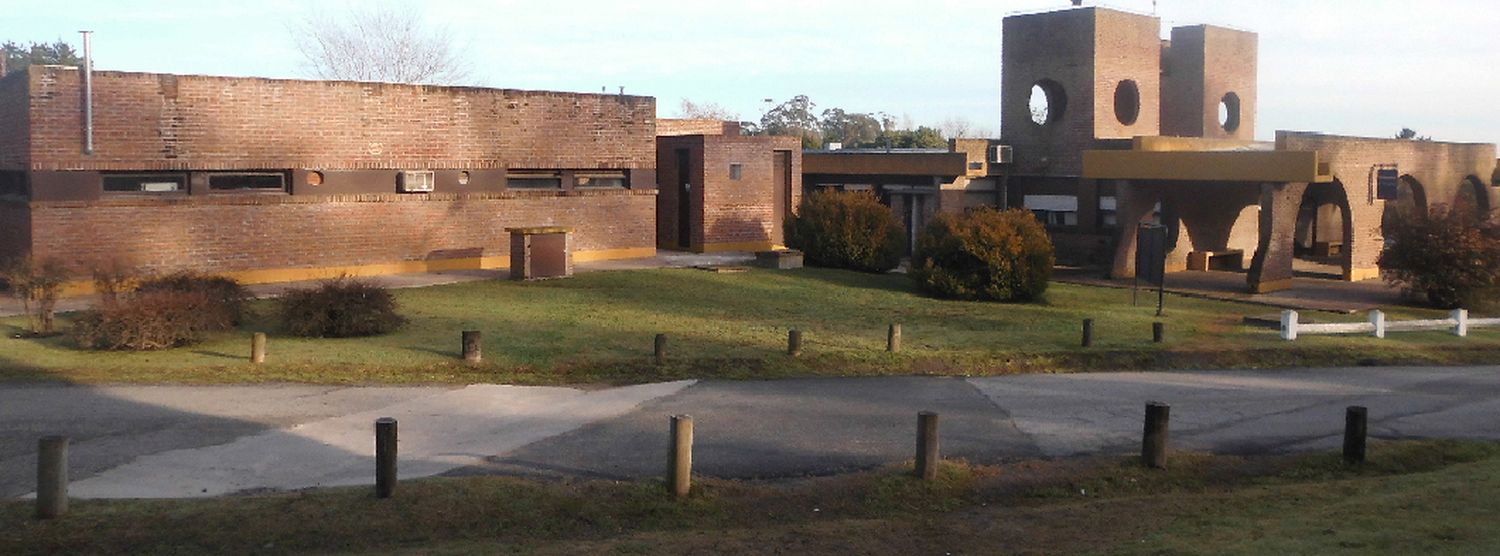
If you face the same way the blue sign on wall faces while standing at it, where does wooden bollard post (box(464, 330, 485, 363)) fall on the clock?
The wooden bollard post is roughly at 1 o'clock from the blue sign on wall.

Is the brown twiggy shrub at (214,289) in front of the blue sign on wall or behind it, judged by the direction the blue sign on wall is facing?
in front

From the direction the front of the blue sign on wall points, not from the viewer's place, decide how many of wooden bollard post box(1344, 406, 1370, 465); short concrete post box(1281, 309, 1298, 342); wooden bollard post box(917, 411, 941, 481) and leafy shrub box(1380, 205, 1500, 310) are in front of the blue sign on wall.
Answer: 4

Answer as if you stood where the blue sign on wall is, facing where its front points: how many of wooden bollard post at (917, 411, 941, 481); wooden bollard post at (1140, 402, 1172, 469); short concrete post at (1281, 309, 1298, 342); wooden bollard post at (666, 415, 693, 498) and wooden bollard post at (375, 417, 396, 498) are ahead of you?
5

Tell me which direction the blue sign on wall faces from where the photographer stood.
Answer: facing the viewer

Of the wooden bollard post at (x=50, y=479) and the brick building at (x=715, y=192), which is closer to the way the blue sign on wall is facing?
the wooden bollard post

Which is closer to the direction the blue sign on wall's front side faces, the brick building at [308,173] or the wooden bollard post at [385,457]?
the wooden bollard post

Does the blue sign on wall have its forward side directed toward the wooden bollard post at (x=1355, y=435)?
yes

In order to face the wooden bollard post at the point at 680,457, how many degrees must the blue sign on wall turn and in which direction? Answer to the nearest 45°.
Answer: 0° — it already faces it

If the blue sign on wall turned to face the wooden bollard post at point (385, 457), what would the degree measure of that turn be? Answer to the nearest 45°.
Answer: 0° — it already faces it

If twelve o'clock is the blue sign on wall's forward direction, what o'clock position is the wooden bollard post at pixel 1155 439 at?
The wooden bollard post is roughly at 12 o'clock from the blue sign on wall.

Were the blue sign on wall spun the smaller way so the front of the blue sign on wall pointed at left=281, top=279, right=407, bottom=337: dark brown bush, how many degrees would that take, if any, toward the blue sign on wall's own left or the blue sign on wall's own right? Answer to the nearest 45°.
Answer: approximately 45° to the blue sign on wall's own right

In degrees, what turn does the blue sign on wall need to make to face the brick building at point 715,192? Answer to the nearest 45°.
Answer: approximately 45° to its right

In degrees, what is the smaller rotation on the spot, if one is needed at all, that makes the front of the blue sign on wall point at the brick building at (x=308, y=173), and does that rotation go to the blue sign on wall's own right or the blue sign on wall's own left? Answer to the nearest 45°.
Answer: approximately 45° to the blue sign on wall's own right

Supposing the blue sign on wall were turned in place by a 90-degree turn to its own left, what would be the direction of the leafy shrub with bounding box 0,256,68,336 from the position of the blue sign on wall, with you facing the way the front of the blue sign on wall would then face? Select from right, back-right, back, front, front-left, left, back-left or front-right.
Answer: back-right

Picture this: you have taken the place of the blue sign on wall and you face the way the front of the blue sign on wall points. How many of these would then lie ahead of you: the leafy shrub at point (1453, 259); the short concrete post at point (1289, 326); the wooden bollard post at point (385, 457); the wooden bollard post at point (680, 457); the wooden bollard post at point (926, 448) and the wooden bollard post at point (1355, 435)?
6

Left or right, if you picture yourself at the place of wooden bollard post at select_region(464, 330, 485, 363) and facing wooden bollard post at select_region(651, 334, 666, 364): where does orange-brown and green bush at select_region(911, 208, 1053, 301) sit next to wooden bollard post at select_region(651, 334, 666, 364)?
left
